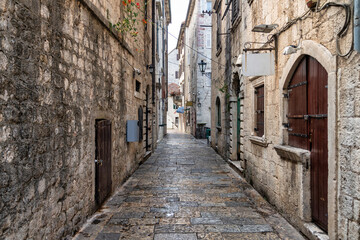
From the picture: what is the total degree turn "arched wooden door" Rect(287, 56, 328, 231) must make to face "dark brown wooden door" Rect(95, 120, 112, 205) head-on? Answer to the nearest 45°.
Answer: approximately 45° to its right

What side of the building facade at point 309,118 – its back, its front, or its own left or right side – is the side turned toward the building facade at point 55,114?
front

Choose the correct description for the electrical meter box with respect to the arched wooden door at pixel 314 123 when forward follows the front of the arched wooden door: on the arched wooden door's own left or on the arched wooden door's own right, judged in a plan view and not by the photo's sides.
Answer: on the arched wooden door's own right

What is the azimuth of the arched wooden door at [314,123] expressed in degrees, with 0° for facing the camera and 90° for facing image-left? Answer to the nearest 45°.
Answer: approximately 45°

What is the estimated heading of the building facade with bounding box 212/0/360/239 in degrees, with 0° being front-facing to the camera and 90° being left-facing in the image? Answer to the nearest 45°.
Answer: approximately 45°
